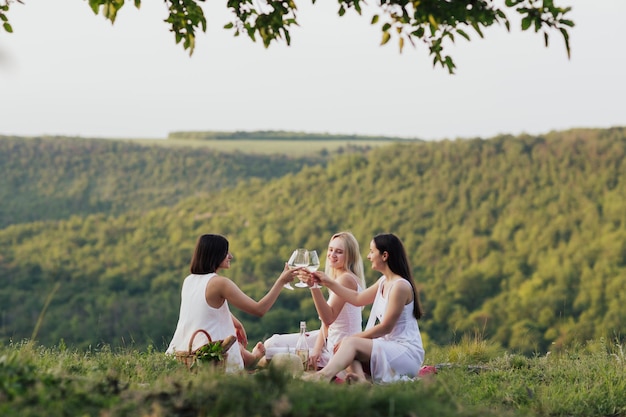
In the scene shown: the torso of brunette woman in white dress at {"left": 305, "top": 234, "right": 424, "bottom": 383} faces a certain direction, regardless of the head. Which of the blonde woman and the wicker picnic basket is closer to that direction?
the wicker picnic basket

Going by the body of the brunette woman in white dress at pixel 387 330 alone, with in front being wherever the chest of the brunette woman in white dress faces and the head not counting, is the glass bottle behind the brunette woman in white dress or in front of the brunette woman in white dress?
in front

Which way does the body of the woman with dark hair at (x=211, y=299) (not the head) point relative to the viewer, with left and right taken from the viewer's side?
facing away from the viewer and to the right of the viewer

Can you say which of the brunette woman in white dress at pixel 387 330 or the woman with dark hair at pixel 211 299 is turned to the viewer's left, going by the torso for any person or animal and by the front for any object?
the brunette woman in white dress

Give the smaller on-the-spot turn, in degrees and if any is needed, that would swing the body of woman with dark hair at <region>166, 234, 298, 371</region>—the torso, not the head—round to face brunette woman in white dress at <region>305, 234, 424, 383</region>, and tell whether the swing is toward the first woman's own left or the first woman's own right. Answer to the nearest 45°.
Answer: approximately 45° to the first woman's own right

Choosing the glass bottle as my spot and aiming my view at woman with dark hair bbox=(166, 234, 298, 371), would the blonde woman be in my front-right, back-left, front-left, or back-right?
back-right

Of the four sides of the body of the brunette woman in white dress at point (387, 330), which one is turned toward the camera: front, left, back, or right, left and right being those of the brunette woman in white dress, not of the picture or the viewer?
left

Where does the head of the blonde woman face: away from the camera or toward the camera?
toward the camera

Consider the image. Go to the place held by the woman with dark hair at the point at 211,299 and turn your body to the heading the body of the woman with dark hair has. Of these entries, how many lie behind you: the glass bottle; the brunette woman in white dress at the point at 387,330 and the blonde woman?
0

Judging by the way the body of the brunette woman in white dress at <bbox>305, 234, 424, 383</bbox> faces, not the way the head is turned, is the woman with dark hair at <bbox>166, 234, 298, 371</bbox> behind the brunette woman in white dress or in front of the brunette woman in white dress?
in front

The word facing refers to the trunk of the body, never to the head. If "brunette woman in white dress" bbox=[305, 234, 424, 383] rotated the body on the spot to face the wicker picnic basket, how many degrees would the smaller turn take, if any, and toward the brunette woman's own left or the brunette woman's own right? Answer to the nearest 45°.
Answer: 0° — they already face it

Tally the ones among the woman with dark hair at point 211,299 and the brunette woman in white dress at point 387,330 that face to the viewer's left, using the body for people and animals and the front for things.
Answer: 1

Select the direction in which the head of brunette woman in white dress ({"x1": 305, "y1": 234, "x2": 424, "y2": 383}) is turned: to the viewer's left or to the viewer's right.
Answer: to the viewer's left
